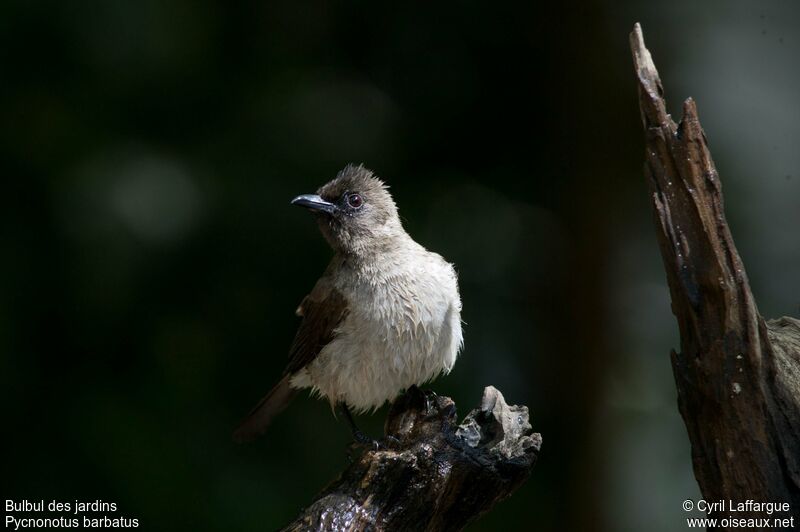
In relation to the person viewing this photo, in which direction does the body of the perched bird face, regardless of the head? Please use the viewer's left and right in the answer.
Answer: facing the viewer and to the right of the viewer

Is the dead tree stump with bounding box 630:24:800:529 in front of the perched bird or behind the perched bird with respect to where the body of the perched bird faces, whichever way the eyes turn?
in front
